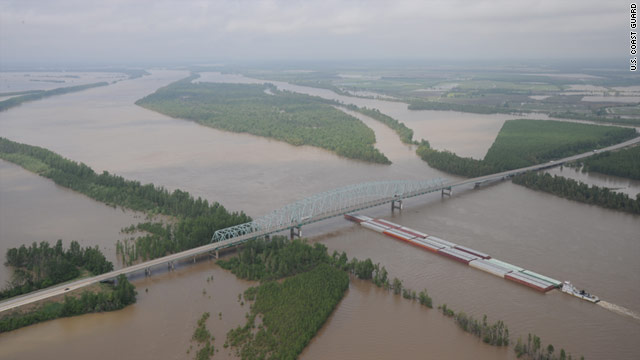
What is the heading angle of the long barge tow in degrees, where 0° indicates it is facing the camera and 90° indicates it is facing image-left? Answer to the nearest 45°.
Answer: approximately 135°

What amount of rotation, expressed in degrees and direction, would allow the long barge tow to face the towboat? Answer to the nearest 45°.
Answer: approximately 180°
